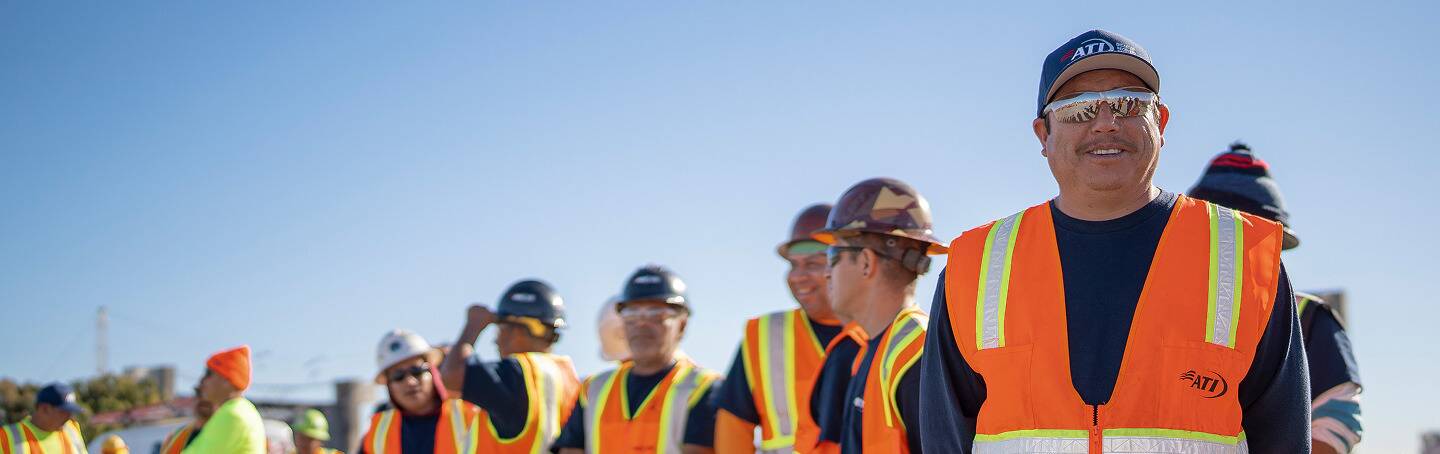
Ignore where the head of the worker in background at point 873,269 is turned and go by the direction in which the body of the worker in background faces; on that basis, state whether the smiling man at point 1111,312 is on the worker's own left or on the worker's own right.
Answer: on the worker's own left

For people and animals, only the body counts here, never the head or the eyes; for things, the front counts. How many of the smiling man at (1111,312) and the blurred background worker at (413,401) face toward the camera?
2

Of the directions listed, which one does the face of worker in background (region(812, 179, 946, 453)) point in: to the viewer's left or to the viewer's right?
to the viewer's left

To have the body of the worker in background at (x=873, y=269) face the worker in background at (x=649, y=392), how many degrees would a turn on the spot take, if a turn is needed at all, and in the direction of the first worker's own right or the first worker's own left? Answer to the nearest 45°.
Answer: approximately 45° to the first worker's own right

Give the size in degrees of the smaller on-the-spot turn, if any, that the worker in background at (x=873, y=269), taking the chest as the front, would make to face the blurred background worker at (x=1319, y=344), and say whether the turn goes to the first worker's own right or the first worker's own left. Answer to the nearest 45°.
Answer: approximately 180°

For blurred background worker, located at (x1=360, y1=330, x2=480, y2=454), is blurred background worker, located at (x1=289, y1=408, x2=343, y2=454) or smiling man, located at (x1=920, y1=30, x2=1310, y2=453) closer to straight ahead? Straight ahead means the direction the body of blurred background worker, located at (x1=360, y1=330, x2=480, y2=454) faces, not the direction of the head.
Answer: the smiling man

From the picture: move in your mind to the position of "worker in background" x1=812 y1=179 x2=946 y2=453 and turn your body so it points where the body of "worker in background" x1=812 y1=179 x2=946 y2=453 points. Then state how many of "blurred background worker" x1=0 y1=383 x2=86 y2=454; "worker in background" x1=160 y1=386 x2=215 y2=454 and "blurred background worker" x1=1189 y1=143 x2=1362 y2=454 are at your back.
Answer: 1

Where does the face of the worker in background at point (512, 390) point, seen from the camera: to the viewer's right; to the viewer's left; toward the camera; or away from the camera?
to the viewer's left

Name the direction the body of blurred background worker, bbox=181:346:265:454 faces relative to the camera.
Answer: to the viewer's left

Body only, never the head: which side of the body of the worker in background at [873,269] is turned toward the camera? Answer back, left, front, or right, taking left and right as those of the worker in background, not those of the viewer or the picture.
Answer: left

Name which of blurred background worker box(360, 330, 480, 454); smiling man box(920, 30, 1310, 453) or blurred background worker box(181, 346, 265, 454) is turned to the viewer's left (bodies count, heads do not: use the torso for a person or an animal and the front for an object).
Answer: blurred background worker box(181, 346, 265, 454)
